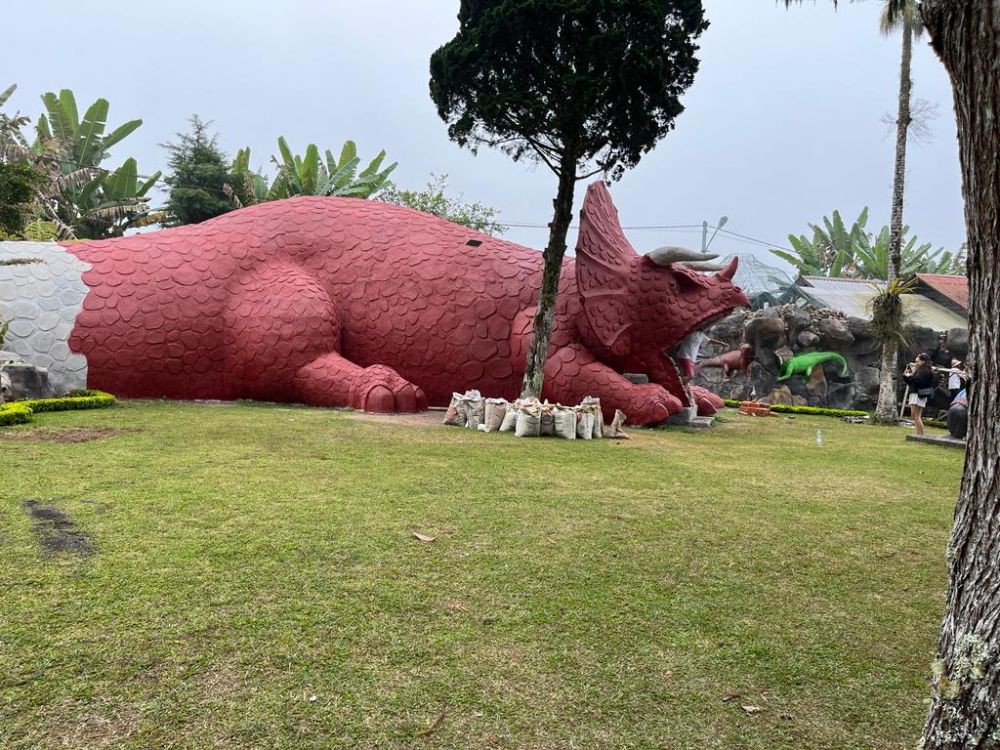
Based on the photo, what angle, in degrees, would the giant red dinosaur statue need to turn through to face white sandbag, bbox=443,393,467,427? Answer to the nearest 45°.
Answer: approximately 45° to its right

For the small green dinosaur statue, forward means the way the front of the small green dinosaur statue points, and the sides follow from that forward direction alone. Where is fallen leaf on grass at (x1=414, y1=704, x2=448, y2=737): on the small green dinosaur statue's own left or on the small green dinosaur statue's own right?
on the small green dinosaur statue's own left

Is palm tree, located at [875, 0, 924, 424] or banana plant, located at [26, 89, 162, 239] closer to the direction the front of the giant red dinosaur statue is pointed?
the palm tree

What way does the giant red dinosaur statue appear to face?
to the viewer's right

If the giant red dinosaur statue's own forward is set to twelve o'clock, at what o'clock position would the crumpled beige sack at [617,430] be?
The crumpled beige sack is roughly at 1 o'clock from the giant red dinosaur statue.

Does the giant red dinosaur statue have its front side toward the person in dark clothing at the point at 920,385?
yes

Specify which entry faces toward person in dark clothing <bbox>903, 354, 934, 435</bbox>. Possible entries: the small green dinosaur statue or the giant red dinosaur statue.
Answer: the giant red dinosaur statue

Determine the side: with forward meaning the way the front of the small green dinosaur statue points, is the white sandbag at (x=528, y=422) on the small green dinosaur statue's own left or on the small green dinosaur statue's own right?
on the small green dinosaur statue's own left

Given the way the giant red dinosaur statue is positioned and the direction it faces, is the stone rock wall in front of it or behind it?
in front

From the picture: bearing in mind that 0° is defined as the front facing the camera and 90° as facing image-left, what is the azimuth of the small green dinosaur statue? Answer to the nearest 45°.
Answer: approximately 90°
